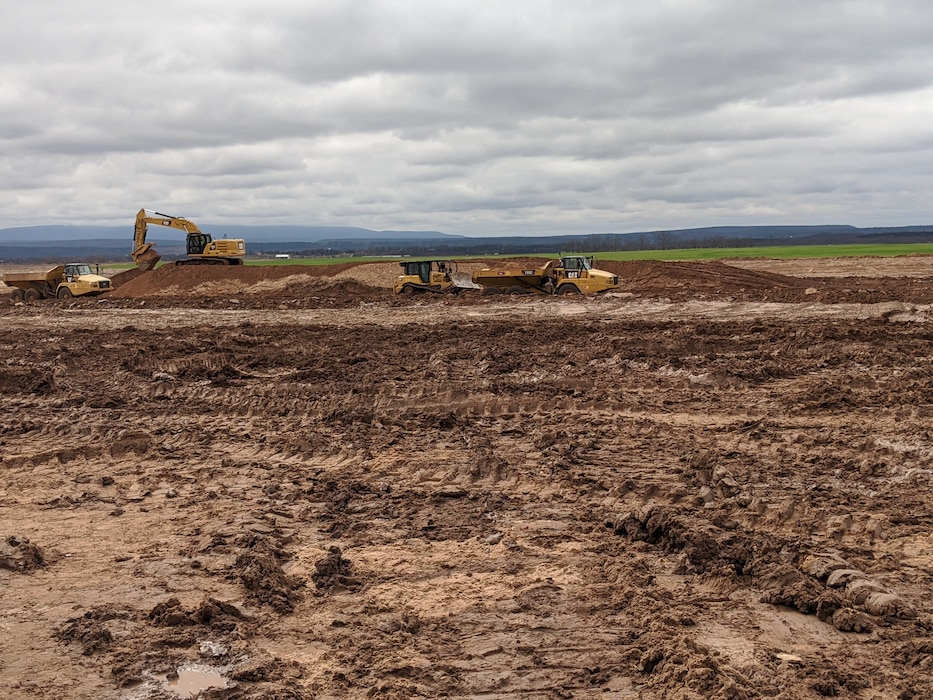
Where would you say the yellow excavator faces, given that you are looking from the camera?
facing to the left of the viewer

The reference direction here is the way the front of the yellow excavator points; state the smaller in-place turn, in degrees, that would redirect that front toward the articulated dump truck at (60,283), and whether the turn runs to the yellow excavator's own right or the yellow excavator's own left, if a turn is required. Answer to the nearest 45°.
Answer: approximately 45° to the yellow excavator's own left

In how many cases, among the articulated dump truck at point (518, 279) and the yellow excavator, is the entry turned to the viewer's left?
1

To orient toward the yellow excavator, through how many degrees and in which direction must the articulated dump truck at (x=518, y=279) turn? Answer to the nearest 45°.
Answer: approximately 135° to its left

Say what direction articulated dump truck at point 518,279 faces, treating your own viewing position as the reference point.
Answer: facing to the right of the viewer

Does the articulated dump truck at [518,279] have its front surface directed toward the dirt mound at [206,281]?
no

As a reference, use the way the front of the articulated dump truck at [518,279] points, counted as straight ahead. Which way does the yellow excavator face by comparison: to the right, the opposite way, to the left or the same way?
the opposite way

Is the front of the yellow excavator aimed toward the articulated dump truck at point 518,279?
no

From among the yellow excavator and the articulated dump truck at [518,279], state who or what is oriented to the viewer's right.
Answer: the articulated dump truck

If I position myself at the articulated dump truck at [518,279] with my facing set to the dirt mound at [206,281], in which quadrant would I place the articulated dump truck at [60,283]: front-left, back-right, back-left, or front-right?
front-left

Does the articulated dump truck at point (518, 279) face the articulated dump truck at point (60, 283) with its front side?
no

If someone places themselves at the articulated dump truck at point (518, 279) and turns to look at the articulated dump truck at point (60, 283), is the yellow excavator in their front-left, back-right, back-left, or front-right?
front-right
